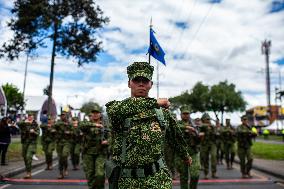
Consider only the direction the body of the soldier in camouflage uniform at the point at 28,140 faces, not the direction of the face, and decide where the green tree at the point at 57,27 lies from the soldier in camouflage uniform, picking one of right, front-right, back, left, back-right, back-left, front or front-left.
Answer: back

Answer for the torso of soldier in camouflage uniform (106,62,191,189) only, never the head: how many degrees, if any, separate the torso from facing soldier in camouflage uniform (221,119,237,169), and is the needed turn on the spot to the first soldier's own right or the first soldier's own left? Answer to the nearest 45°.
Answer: approximately 180°

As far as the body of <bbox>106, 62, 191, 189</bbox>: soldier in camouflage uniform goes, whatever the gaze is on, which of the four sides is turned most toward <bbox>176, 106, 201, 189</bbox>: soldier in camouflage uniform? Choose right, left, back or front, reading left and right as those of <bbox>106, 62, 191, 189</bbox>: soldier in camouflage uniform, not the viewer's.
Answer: back

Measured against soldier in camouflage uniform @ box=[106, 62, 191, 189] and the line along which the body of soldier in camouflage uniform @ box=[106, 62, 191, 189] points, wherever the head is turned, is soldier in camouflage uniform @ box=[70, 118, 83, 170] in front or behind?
behind

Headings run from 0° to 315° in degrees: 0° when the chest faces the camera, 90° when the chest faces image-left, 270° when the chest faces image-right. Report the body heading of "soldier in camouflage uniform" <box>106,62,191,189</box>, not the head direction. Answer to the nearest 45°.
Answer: approximately 0°

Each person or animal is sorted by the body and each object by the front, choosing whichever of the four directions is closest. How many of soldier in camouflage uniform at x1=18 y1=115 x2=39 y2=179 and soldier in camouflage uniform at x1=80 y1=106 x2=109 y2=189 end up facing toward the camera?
2

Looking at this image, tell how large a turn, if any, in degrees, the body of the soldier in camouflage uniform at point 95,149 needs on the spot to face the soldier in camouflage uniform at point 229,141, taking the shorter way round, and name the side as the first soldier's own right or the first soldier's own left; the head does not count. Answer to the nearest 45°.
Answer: approximately 135° to the first soldier's own left

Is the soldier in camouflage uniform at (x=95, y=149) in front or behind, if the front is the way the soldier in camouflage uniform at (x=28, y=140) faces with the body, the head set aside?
in front
